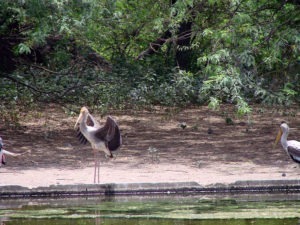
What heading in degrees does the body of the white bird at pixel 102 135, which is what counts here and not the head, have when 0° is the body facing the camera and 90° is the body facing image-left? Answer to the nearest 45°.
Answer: approximately 45°
